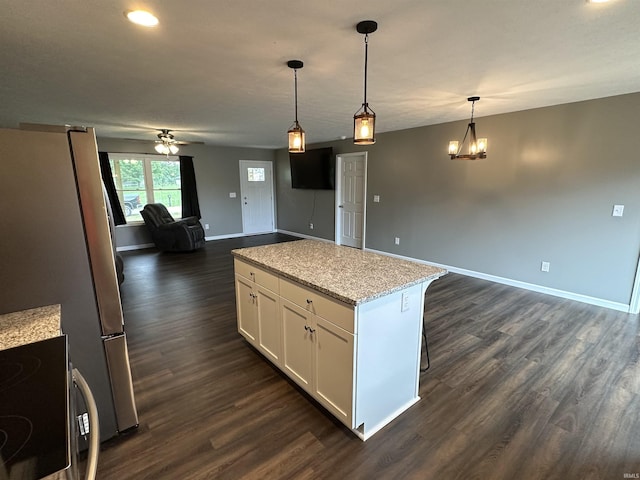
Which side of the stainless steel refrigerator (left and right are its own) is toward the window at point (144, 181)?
left

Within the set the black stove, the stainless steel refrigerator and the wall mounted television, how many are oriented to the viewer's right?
2

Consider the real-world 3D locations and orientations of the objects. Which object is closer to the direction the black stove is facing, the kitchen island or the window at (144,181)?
the kitchen island

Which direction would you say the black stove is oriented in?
to the viewer's right

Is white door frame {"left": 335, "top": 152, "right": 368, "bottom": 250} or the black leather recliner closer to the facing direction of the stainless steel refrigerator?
the white door frame

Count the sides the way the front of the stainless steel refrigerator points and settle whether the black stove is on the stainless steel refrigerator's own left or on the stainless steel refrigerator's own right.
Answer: on the stainless steel refrigerator's own right

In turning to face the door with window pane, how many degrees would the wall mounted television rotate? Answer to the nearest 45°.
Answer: approximately 90° to its right

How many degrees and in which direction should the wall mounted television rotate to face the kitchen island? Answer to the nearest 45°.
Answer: approximately 45° to its left

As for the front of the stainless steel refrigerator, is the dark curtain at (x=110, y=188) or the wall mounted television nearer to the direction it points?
the wall mounted television

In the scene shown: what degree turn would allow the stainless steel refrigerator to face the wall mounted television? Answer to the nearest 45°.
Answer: approximately 45° to its left

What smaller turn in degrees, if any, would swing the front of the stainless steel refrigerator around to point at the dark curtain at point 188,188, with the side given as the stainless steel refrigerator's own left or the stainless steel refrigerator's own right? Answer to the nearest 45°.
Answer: approximately 45° to the stainless steel refrigerator's own left

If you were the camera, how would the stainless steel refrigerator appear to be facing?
facing to the right of the viewer

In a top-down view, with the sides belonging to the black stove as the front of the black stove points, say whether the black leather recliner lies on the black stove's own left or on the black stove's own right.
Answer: on the black stove's own left

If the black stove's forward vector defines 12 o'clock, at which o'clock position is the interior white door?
The interior white door is roughly at 11 o'clock from the black stove.
